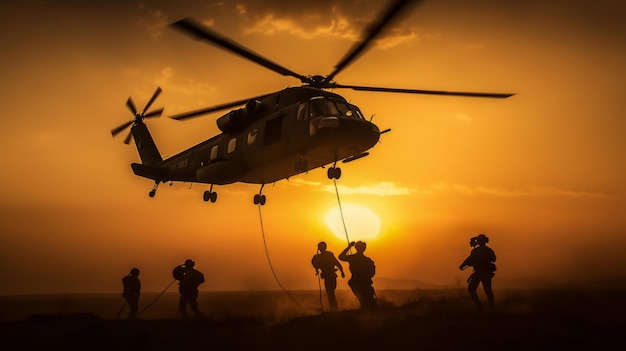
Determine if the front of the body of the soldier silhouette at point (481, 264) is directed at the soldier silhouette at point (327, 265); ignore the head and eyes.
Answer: yes

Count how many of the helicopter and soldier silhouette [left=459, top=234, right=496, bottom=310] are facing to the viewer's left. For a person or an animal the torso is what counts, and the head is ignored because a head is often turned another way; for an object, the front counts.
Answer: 1

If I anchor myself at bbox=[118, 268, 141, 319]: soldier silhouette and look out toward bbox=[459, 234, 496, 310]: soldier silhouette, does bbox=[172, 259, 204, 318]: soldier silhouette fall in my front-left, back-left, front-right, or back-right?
front-right

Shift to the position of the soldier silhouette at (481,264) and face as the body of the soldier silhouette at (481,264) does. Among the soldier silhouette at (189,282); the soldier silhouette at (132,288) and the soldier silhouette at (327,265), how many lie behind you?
0

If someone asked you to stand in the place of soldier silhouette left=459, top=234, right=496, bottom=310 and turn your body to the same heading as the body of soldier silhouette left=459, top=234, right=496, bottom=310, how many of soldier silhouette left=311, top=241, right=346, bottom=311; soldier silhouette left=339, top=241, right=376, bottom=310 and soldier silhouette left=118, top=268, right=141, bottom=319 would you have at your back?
0

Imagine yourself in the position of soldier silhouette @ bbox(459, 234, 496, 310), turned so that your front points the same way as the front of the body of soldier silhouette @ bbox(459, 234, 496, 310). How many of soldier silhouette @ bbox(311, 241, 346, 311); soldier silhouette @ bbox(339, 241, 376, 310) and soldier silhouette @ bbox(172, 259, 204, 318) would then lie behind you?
0

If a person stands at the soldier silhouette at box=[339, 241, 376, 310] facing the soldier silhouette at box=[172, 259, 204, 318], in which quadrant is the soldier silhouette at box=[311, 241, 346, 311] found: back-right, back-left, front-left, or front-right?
front-right

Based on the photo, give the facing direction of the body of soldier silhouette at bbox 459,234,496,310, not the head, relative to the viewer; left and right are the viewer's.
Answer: facing to the left of the viewer

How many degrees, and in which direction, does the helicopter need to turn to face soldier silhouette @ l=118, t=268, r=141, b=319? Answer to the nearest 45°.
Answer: approximately 135° to its right

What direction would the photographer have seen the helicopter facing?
facing the viewer and to the right of the viewer

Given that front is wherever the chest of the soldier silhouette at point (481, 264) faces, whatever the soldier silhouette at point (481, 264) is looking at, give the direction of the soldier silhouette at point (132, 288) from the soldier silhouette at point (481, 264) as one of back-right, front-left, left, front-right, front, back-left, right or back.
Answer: front
